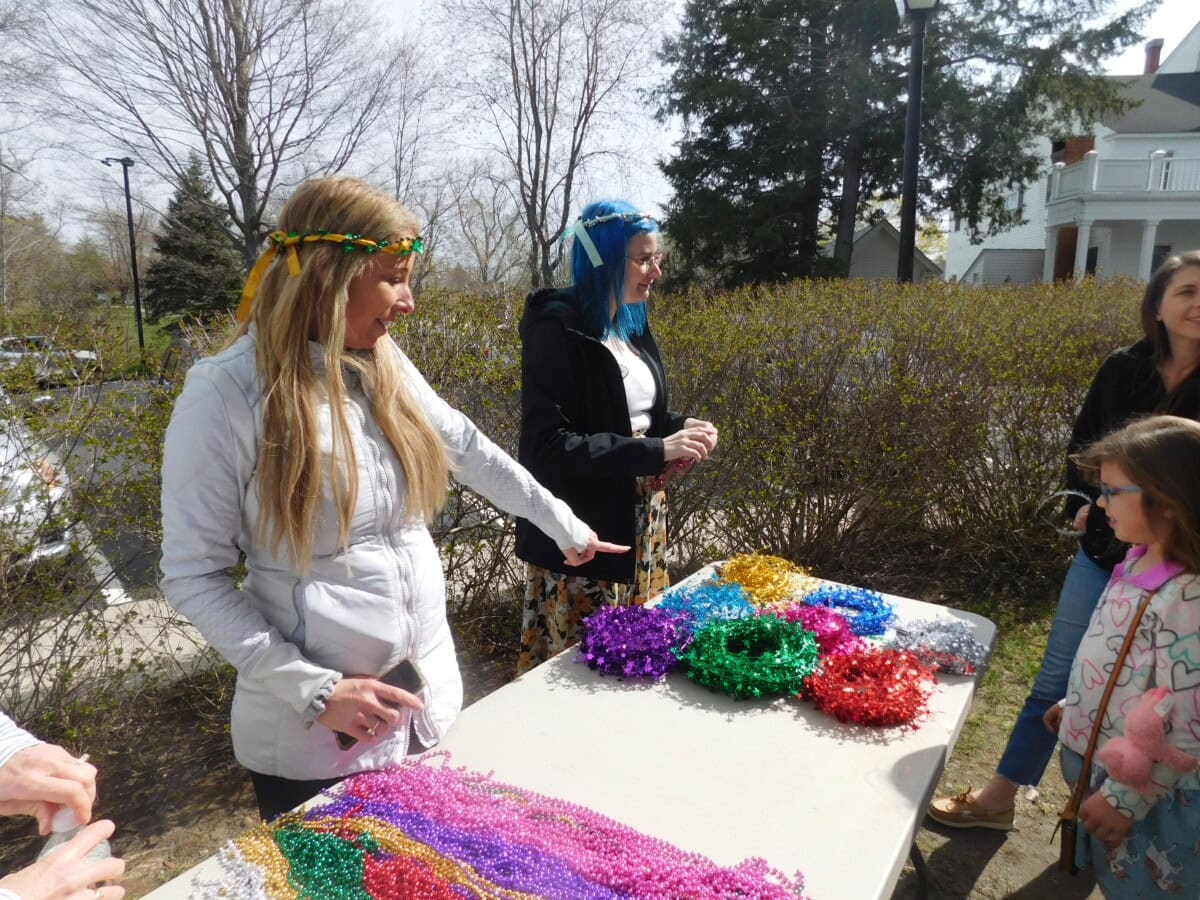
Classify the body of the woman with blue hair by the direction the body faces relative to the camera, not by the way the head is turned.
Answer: to the viewer's right

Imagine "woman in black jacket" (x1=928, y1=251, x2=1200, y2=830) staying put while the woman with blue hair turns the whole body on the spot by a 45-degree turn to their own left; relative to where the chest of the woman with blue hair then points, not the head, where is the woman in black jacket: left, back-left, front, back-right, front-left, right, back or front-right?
front-right

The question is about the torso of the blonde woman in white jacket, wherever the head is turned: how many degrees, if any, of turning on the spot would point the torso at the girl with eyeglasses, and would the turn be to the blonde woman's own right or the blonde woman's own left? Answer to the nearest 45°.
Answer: approximately 45° to the blonde woman's own left

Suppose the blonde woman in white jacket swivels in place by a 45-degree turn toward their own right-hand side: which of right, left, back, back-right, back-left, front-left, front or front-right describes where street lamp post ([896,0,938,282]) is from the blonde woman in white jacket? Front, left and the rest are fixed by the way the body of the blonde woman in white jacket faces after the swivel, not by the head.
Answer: back-left

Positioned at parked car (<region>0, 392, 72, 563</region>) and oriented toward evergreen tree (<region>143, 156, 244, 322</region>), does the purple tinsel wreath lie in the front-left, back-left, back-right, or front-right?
back-right

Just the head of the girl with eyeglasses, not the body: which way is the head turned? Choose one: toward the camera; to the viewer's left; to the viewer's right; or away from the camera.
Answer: to the viewer's left

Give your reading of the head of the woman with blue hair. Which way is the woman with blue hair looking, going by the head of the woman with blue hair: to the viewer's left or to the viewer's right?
to the viewer's right

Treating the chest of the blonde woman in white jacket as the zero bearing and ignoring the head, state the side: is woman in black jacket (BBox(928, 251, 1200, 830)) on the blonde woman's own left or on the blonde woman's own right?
on the blonde woman's own left

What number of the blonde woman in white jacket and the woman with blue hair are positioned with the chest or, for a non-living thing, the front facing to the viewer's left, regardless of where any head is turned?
0

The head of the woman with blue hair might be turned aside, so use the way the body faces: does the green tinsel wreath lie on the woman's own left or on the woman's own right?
on the woman's own right

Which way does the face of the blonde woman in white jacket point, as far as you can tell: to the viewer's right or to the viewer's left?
to the viewer's right

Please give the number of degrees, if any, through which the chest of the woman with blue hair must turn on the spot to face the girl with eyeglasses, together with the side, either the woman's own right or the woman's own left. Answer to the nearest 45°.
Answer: approximately 45° to the woman's own right

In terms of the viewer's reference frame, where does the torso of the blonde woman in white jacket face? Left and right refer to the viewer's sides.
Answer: facing the viewer and to the right of the viewer

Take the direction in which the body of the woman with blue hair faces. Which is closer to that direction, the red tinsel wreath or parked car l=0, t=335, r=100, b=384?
the red tinsel wreath

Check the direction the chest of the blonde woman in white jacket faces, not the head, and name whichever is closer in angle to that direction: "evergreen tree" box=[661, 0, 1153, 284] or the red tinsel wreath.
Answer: the red tinsel wreath

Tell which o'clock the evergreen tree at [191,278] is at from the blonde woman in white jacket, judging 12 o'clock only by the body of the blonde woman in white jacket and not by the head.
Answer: The evergreen tree is roughly at 7 o'clock from the blonde woman in white jacket.
